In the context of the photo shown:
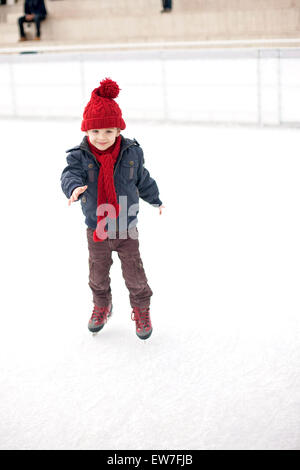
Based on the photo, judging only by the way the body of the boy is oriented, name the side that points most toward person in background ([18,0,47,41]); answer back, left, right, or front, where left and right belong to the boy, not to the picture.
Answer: back

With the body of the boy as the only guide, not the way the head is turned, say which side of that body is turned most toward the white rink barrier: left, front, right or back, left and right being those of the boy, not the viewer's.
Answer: back

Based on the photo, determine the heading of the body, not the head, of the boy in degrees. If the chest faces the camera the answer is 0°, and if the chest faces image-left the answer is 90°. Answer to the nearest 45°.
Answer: approximately 0°
